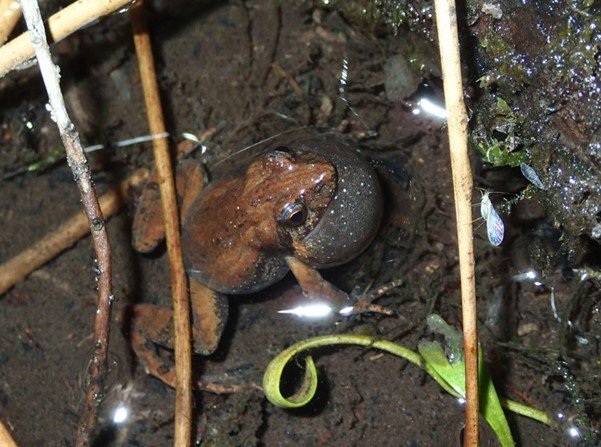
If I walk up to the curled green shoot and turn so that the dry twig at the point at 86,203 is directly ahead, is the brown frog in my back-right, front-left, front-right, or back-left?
front-right

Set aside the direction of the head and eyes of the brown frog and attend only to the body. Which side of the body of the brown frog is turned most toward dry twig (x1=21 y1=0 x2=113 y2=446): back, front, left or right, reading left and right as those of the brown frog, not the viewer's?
back

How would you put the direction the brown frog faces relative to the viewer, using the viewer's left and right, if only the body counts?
facing away from the viewer and to the right of the viewer
